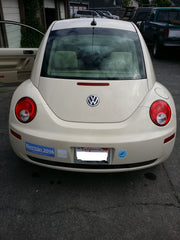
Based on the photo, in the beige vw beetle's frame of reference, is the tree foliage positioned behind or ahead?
ahead

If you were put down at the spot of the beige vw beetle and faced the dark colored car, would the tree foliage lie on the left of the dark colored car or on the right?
left

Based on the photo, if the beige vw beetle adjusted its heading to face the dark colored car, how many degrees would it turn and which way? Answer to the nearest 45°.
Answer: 0° — it already faces it

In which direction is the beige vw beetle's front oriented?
away from the camera
